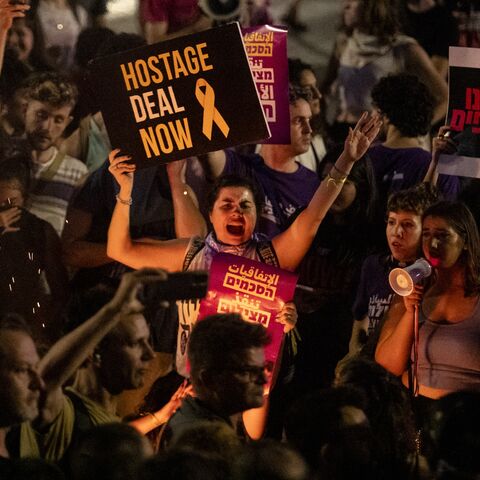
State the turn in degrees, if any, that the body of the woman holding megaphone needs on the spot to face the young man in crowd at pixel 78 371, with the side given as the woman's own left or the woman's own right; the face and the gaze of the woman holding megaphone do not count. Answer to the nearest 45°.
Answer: approximately 45° to the woman's own right

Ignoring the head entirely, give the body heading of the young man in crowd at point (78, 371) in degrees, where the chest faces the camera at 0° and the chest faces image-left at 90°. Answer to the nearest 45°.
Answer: approximately 270°

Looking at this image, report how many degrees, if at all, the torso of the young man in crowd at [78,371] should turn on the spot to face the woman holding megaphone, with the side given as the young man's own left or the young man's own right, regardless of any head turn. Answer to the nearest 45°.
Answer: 0° — they already face them

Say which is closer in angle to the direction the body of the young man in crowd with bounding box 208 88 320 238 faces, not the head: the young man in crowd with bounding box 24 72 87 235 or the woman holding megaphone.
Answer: the woman holding megaphone

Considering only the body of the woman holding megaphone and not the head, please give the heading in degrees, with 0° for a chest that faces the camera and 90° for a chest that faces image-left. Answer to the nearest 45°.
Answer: approximately 45°

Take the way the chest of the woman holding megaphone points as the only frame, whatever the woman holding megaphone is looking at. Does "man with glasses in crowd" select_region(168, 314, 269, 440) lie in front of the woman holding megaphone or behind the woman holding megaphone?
in front

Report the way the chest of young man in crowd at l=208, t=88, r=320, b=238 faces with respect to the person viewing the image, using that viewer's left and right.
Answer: facing the viewer and to the right of the viewer

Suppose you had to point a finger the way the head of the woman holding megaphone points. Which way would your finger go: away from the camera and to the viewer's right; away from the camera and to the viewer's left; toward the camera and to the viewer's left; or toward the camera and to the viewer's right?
toward the camera and to the viewer's left
